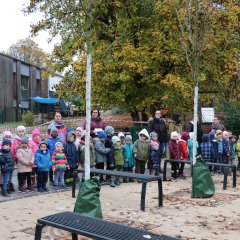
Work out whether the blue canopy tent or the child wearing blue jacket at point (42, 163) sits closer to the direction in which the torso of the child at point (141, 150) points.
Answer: the child wearing blue jacket

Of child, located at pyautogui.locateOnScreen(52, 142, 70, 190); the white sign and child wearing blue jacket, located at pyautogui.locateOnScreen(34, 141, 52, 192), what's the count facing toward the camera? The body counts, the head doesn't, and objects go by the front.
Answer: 3

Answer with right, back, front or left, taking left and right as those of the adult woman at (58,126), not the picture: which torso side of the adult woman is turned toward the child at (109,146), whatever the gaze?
left

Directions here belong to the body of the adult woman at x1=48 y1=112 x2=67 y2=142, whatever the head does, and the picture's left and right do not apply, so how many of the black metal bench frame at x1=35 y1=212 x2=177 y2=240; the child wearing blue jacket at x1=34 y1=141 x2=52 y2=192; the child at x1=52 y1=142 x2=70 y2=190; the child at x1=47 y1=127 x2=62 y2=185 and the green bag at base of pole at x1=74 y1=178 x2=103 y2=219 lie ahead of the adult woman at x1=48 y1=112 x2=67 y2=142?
5

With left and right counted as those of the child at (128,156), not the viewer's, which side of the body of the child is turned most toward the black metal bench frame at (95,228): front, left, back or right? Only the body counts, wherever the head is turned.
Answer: front

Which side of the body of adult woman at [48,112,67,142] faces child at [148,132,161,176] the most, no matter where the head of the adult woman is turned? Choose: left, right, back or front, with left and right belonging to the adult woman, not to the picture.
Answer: left

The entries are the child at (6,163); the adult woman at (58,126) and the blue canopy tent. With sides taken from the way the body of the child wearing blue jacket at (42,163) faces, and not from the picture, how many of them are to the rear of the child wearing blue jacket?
2

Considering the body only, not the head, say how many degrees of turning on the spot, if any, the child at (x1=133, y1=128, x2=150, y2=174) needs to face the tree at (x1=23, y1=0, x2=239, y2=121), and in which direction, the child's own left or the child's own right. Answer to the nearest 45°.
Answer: approximately 180°

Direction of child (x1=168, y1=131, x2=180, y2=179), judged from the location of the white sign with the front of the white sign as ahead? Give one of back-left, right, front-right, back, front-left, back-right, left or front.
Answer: front

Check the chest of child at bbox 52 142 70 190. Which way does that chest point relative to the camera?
toward the camera

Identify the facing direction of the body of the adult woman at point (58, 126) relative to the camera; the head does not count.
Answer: toward the camera

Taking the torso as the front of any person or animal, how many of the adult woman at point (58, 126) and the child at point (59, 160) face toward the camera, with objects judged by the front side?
2

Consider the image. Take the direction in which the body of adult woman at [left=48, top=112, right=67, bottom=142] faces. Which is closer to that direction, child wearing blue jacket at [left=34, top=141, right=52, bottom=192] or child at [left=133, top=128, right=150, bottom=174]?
the child wearing blue jacket
